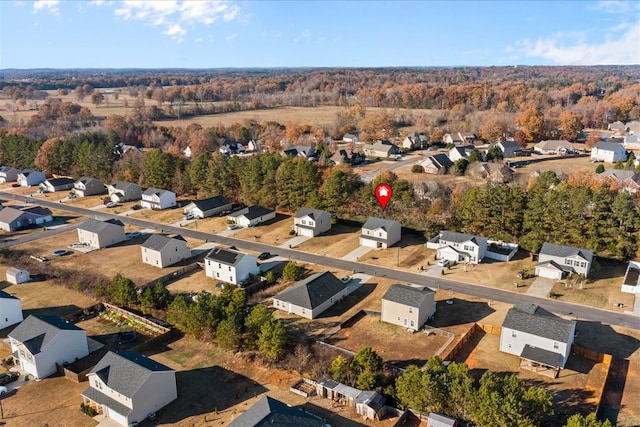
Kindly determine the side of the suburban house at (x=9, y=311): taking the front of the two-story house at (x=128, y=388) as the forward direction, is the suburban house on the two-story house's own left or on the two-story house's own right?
on the two-story house's own right

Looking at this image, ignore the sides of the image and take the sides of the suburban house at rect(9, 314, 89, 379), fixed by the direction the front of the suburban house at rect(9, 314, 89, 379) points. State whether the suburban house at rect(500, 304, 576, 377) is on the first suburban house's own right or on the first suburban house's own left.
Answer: on the first suburban house's own left

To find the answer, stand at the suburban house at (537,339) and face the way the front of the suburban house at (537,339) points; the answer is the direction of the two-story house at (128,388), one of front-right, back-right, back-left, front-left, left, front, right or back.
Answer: back-left

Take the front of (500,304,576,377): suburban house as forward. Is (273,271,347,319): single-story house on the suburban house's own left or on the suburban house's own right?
on the suburban house's own left

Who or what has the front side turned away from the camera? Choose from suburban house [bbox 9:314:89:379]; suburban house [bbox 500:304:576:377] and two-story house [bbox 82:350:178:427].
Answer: suburban house [bbox 500:304:576:377]

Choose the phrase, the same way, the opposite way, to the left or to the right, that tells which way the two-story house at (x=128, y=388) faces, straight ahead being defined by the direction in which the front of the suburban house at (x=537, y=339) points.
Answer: the opposite way

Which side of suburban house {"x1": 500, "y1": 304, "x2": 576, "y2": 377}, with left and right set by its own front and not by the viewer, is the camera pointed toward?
back

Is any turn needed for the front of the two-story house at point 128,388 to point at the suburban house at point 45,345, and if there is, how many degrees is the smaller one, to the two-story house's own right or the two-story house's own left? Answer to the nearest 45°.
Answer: approximately 90° to the two-story house's own right

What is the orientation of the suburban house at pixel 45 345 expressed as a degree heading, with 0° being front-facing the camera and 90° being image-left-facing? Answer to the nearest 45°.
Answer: approximately 45°
